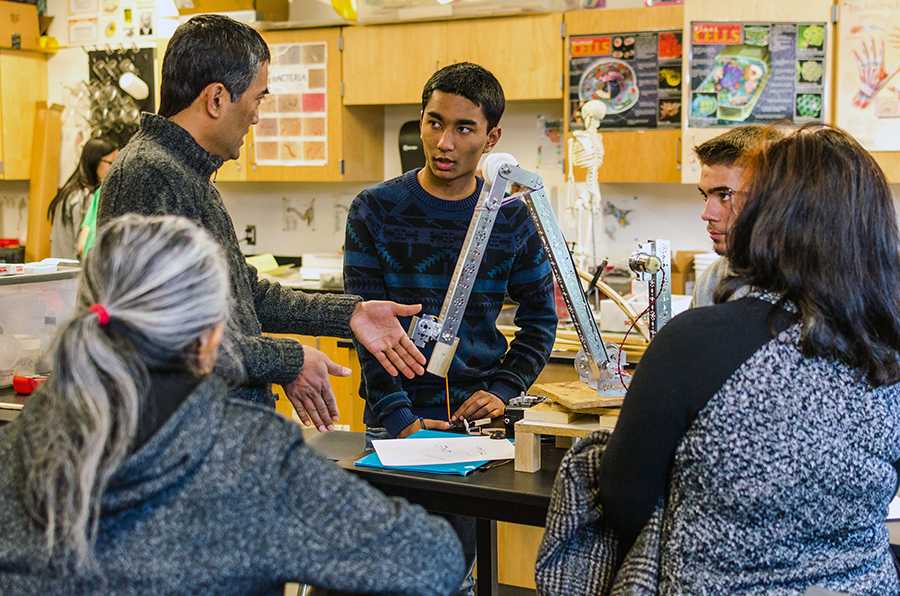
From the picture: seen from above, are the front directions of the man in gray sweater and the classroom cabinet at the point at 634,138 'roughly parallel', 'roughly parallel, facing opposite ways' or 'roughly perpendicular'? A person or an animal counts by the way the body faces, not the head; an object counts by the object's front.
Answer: roughly perpendicular

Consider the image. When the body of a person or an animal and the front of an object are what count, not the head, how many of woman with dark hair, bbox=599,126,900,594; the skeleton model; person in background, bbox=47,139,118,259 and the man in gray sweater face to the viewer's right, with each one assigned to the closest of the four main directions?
2

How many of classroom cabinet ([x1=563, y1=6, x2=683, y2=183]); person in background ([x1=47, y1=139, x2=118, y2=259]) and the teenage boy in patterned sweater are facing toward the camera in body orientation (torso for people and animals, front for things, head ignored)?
2

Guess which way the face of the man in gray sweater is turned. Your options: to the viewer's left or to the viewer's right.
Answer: to the viewer's right

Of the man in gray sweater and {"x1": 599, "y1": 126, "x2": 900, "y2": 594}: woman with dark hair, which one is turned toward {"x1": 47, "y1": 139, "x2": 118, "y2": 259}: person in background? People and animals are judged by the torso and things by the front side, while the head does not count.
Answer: the woman with dark hair

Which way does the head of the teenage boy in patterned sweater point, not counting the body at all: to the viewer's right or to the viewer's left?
to the viewer's left

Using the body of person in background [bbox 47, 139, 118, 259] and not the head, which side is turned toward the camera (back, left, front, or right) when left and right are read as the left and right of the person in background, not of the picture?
right

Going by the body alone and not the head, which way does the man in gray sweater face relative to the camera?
to the viewer's right

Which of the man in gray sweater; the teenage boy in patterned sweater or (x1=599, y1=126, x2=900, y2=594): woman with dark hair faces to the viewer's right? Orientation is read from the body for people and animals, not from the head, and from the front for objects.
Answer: the man in gray sweater
